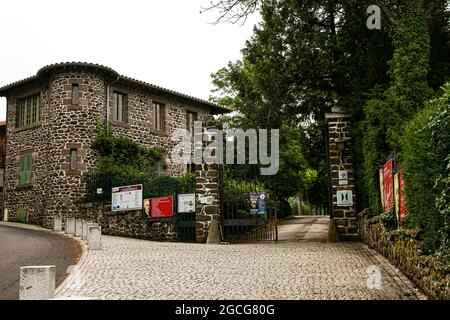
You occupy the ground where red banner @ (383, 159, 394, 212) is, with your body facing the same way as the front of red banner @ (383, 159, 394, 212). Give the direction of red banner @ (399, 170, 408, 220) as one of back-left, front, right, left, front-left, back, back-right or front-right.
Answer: front-left

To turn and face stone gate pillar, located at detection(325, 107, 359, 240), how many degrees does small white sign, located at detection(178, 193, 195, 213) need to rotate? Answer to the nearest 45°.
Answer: approximately 90° to its left

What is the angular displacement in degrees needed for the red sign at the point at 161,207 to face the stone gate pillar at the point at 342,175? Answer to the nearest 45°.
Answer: approximately 45° to its left

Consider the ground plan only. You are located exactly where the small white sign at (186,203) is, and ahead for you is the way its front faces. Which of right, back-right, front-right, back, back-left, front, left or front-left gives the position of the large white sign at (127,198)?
back-right

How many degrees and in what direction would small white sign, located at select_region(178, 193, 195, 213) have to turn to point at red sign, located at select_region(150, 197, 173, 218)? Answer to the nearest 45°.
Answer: approximately 135° to its right
